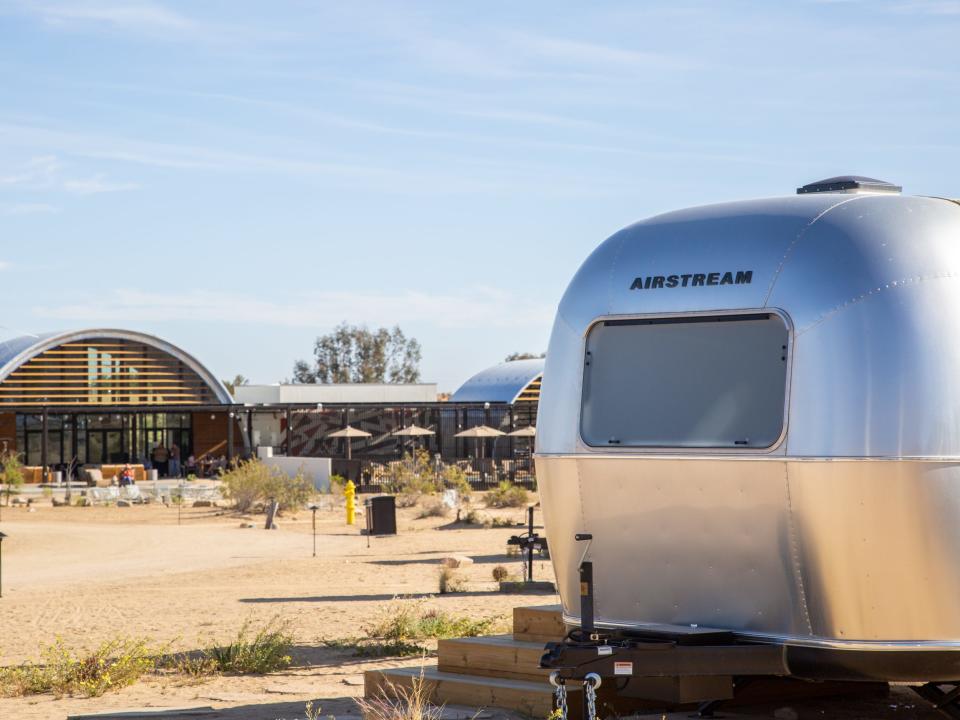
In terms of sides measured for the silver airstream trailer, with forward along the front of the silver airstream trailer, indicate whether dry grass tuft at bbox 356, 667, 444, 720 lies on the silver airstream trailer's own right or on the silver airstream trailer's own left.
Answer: on the silver airstream trailer's own right

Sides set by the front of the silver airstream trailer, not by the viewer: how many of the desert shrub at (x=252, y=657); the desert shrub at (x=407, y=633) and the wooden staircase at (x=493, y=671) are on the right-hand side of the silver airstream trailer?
3

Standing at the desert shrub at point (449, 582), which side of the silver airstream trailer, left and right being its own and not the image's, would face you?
right

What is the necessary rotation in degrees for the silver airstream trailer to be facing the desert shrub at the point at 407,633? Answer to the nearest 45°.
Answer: approximately 90° to its right

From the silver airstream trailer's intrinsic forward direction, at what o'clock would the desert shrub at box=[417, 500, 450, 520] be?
The desert shrub is roughly at 4 o'clock from the silver airstream trailer.

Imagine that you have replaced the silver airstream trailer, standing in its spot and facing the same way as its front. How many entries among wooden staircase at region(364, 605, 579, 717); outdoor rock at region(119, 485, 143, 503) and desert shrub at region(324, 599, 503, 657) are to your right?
3

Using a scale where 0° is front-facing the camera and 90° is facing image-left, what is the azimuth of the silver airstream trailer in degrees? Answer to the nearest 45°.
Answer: approximately 45°

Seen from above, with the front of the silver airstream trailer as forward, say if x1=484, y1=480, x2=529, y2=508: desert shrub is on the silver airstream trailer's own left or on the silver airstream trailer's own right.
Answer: on the silver airstream trailer's own right

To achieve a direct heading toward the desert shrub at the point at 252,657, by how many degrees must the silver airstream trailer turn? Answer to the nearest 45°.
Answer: approximately 90° to its right

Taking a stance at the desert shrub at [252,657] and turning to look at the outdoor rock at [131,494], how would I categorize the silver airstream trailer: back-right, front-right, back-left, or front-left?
back-right

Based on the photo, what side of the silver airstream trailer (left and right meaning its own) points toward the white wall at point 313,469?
right

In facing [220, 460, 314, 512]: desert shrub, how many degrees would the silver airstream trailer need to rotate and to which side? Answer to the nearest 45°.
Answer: approximately 90° to its right

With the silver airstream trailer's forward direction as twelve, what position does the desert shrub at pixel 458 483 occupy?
The desert shrub is roughly at 4 o'clock from the silver airstream trailer.
